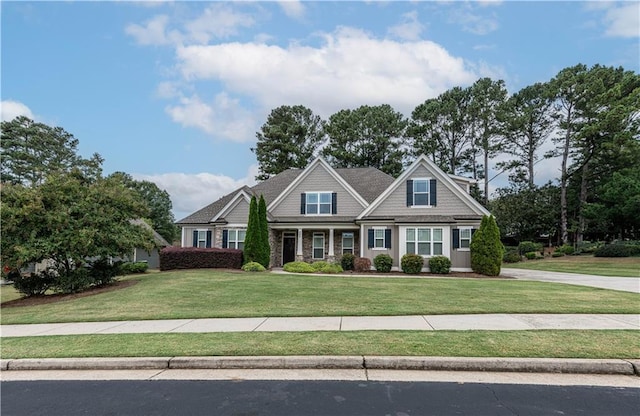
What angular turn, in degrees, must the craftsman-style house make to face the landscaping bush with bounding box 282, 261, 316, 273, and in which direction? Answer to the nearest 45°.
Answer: approximately 45° to its right

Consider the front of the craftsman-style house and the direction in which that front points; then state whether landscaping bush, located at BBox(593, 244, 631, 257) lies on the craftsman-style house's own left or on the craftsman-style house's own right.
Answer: on the craftsman-style house's own left

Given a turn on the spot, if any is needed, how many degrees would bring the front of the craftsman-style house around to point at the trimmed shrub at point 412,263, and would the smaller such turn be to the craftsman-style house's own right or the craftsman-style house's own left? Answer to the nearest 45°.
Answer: approximately 45° to the craftsman-style house's own left

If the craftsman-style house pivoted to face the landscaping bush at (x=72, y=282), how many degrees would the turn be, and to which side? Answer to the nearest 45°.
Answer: approximately 45° to its right

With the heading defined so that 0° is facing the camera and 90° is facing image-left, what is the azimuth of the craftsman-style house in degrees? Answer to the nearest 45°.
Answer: approximately 0°

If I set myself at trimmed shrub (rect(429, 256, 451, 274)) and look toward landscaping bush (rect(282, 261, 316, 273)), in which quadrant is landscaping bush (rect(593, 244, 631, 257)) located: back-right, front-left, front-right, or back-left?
back-right

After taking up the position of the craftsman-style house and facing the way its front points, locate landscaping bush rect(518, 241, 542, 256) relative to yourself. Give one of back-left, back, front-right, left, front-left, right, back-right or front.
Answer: back-left

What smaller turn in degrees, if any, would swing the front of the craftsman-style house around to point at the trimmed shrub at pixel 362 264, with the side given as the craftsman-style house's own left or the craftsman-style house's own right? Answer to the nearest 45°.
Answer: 0° — it already faces it

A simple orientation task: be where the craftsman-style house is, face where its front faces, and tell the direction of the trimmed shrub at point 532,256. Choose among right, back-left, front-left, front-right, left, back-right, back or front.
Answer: back-left

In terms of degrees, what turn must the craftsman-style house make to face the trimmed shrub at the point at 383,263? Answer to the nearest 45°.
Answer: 0° — it already faces it
